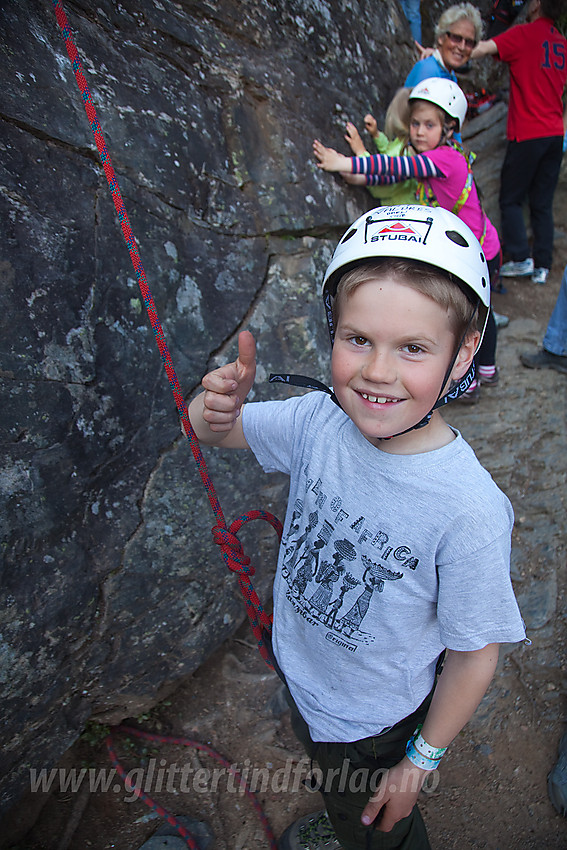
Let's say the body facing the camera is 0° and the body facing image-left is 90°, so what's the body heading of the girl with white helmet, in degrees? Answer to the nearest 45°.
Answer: approximately 90°

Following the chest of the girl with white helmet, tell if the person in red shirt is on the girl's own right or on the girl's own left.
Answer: on the girl's own right

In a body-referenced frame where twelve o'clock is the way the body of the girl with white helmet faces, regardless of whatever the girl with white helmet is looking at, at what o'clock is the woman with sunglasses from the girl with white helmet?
The woman with sunglasses is roughly at 3 o'clock from the girl with white helmet.

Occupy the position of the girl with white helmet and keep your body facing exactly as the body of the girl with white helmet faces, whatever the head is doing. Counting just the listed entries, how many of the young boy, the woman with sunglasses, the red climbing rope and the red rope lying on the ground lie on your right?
1

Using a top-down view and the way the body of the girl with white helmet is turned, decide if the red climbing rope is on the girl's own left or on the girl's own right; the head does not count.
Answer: on the girl's own left

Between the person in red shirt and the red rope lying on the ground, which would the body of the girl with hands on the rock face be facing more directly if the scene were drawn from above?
the red rope lying on the ground

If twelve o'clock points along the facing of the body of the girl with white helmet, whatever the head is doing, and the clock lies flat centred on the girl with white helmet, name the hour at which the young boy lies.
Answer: The young boy is roughly at 9 o'clock from the girl with white helmet.
